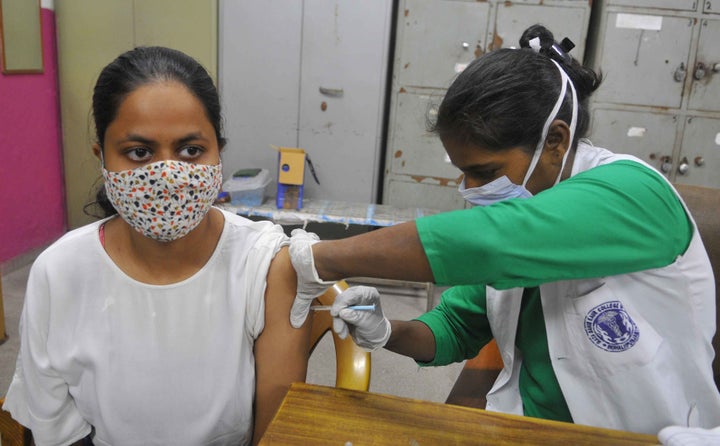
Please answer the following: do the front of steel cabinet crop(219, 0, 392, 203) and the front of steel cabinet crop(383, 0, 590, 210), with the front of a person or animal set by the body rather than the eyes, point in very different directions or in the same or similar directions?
same or similar directions

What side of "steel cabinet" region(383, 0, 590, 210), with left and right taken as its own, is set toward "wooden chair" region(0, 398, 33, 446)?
front

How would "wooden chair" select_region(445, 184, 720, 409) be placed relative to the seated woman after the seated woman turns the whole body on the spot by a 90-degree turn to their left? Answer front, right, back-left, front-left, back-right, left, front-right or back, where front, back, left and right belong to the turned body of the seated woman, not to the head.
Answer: front

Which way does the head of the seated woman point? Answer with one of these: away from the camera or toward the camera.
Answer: toward the camera

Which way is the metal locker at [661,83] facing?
toward the camera

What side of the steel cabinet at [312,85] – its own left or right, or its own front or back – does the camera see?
front

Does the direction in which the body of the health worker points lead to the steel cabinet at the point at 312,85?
no

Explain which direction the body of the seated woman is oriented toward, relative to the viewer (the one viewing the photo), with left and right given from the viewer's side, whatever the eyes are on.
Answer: facing the viewer

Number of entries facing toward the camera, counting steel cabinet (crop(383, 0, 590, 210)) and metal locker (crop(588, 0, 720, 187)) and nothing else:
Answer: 2

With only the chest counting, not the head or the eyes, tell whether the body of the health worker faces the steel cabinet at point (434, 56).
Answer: no

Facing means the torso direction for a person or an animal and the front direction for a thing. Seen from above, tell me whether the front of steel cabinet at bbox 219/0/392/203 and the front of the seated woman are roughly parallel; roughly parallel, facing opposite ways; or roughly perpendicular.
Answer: roughly parallel

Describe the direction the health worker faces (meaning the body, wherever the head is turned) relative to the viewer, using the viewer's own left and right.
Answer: facing the viewer and to the left of the viewer

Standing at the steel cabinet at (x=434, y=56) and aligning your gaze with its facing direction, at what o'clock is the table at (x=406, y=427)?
The table is roughly at 12 o'clock from the steel cabinet.

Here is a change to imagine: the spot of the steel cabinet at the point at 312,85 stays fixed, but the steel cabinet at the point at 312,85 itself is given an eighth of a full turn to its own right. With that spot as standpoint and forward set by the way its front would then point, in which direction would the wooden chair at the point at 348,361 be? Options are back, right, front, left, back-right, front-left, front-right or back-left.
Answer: front-left
